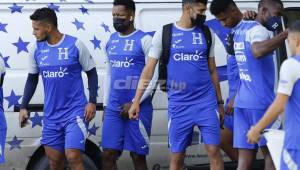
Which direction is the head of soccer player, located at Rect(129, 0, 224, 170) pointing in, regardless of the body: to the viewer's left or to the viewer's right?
to the viewer's right

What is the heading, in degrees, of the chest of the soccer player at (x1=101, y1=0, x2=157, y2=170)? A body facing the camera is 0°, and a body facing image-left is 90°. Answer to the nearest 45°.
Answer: approximately 45°

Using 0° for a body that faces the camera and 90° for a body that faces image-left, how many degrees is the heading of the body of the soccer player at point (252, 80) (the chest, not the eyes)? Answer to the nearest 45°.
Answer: approximately 225°

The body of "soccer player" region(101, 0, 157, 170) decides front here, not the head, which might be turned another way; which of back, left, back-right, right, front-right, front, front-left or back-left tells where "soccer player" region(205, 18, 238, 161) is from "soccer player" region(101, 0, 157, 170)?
back-left
